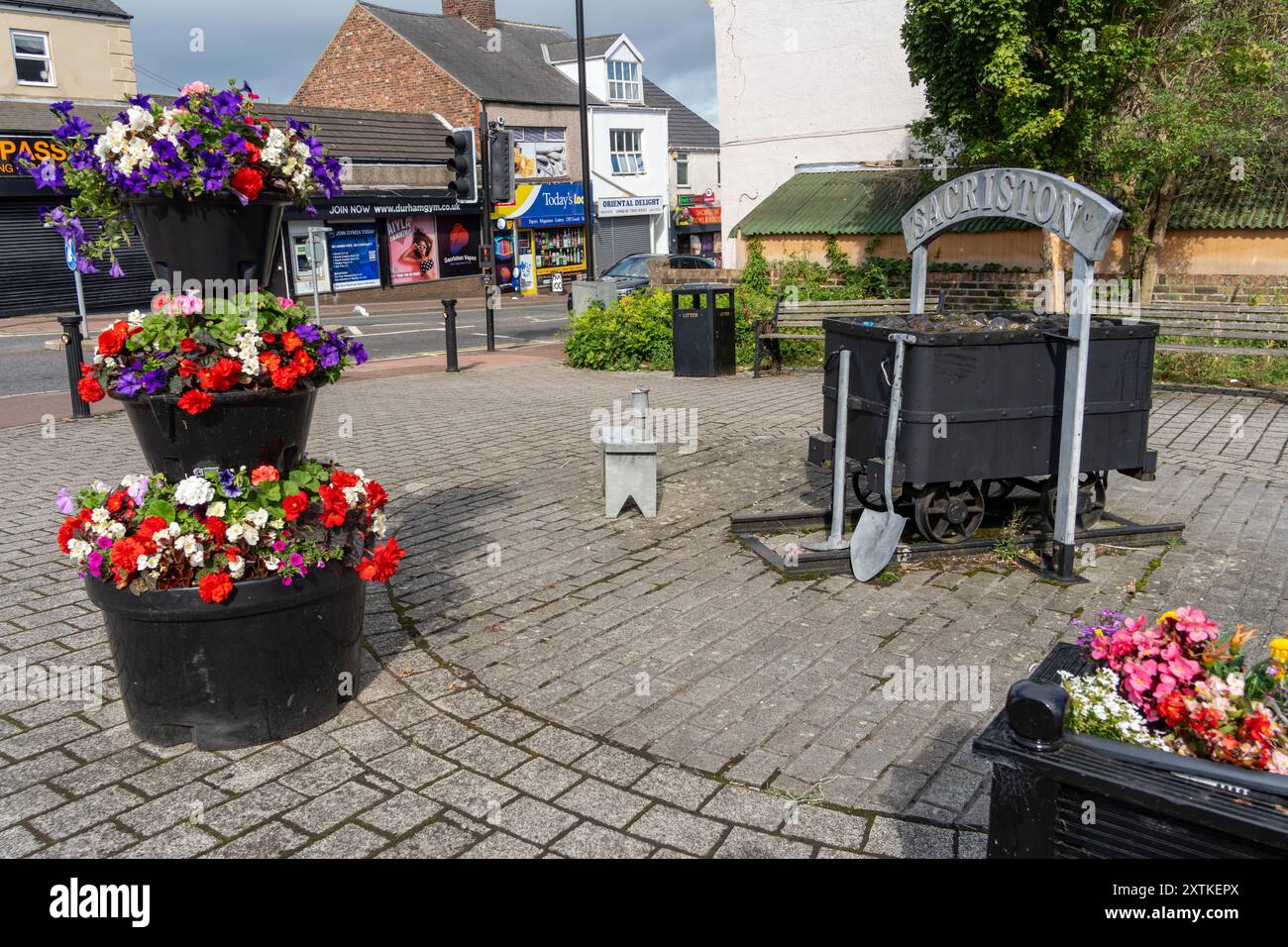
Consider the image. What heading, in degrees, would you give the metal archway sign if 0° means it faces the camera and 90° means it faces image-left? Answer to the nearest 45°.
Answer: approximately 45°

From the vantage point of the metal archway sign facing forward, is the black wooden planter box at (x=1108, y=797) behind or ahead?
ahead

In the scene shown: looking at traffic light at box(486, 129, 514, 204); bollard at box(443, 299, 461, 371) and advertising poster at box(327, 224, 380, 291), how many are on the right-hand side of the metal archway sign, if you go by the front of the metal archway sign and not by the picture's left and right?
3

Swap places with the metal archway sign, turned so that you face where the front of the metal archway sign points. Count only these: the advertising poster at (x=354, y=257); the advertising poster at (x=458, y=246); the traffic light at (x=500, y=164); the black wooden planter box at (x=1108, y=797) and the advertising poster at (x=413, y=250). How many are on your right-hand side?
4

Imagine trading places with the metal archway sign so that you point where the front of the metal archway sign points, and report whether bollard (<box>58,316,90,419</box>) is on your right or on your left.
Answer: on your right

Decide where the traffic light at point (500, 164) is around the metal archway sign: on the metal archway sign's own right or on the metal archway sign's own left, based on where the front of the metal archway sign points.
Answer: on the metal archway sign's own right

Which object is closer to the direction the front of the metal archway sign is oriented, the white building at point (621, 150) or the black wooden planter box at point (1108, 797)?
the black wooden planter box

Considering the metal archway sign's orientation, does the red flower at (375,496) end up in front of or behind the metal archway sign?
in front

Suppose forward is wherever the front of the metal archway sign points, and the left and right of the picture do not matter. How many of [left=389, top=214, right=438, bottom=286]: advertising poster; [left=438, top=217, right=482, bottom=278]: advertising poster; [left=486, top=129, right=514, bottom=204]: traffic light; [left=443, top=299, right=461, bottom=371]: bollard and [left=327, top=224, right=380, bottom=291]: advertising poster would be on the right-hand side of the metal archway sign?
5
